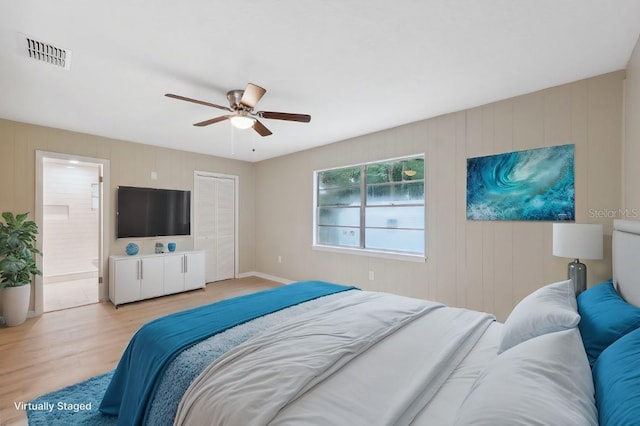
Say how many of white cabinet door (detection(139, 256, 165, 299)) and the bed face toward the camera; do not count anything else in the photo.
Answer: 1

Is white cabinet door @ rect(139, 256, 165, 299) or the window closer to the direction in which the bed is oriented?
the white cabinet door

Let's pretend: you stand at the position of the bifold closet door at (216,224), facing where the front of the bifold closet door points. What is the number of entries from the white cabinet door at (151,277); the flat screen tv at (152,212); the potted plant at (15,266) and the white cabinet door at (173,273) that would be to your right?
4

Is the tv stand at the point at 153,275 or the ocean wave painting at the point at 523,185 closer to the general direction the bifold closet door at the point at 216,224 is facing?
the ocean wave painting

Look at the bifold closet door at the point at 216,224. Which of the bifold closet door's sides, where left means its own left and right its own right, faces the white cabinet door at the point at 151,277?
right

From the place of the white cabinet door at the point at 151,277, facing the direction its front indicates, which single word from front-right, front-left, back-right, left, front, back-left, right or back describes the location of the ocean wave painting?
front-left

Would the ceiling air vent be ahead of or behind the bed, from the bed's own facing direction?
ahead

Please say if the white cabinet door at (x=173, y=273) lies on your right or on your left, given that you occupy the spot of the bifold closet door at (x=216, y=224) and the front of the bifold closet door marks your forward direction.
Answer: on your right

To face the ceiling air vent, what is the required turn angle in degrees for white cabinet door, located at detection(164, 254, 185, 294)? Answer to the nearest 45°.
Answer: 0° — it already faces it
